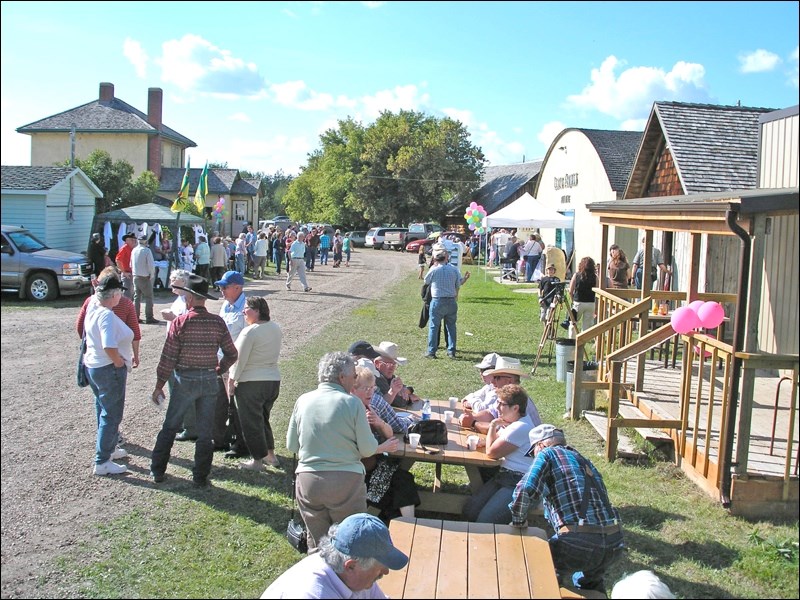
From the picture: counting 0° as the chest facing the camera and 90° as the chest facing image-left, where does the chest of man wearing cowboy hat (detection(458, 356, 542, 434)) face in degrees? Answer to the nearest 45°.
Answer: approximately 90°

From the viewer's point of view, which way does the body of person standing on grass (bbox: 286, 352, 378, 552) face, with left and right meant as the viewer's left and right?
facing away from the viewer and to the right of the viewer

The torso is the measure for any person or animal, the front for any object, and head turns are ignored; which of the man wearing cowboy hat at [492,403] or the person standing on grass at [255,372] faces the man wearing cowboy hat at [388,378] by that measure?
the man wearing cowboy hat at [492,403]

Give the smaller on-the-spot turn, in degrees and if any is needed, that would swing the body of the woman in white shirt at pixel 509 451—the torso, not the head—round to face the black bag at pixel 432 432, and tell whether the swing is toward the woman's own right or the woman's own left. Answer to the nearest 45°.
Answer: approximately 45° to the woman's own right

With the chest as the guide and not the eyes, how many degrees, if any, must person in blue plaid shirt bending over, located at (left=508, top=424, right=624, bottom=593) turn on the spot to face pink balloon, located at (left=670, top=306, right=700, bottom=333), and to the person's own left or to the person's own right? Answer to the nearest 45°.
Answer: approximately 45° to the person's own right

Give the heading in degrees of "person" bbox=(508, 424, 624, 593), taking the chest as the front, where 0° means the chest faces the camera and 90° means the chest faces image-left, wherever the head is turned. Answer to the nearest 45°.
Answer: approximately 135°

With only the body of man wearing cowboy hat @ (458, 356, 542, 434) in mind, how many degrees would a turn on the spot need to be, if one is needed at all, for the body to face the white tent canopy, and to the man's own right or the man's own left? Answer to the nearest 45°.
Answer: approximately 90° to the man's own right

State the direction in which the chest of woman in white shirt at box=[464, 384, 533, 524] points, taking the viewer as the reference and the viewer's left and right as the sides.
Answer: facing to the left of the viewer

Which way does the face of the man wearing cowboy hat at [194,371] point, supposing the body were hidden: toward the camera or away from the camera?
away from the camera

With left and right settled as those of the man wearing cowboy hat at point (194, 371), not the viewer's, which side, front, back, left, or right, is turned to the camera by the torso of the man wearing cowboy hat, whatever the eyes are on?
back
